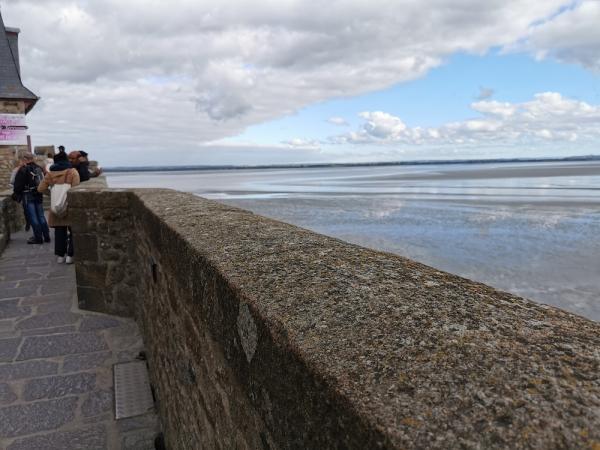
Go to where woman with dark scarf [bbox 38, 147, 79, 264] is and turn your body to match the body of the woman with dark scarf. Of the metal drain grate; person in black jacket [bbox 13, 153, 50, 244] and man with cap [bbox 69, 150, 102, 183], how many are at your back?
1

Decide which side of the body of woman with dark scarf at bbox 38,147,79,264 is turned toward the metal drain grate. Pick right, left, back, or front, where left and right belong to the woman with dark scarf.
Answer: back

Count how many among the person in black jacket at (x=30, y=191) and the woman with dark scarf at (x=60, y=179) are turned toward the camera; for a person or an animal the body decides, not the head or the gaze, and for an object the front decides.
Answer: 0

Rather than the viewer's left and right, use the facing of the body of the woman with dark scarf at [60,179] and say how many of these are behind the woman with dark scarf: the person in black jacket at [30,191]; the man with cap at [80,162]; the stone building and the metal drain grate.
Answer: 1

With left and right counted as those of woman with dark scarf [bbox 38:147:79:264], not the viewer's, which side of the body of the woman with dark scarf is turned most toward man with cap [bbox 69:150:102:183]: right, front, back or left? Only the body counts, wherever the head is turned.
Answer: front

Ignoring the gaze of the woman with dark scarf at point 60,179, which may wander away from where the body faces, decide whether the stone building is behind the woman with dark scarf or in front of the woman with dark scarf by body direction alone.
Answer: in front

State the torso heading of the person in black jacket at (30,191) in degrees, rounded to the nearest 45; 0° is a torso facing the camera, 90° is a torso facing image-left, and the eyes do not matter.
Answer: approximately 135°

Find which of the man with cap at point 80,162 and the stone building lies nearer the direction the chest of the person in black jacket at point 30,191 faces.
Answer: the stone building

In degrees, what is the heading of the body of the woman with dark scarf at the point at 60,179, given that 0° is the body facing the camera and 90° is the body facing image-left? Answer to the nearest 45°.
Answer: approximately 180°

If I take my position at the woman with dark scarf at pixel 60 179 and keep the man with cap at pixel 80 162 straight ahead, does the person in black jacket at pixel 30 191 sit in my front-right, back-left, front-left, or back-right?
front-left

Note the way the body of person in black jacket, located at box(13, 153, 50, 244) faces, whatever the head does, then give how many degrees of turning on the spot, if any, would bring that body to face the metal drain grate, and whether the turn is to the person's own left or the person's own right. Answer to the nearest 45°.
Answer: approximately 135° to the person's own left
